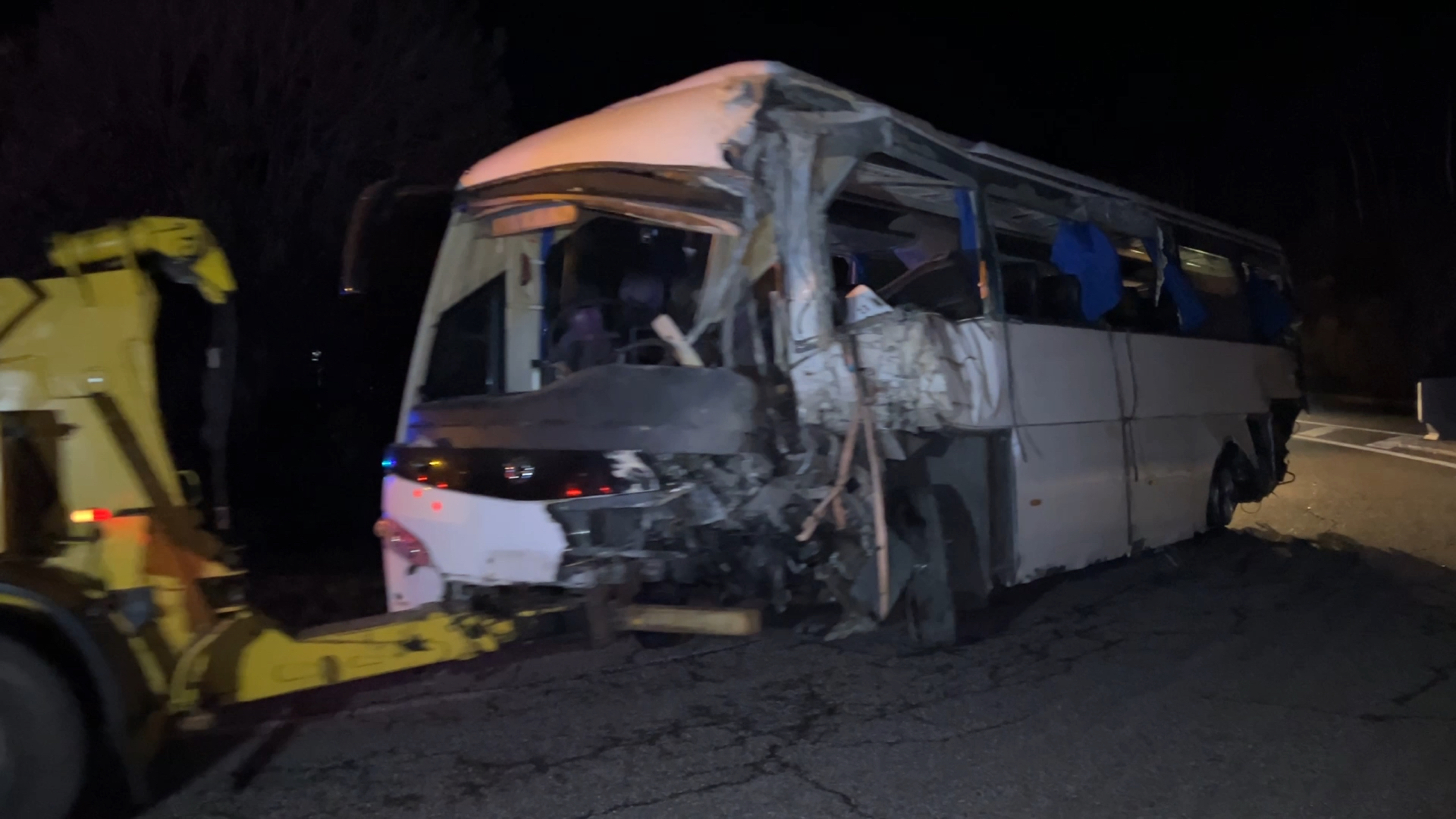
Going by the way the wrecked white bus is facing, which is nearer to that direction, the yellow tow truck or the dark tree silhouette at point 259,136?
the yellow tow truck

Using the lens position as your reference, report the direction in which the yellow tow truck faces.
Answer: facing to the left of the viewer

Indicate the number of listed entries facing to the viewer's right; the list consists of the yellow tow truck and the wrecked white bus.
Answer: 0

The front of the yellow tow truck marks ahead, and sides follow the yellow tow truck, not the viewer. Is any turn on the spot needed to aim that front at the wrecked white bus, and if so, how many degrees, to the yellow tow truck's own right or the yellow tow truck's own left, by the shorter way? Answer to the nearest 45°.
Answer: approximately 180°

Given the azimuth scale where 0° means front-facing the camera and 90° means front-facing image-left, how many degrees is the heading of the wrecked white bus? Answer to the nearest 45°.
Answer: approximately 45°

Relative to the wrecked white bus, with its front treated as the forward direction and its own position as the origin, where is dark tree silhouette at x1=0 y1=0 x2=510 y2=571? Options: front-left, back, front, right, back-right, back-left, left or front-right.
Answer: right

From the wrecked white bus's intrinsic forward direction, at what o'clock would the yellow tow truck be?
The yellow tow truck is roughly at 12 o'clock from the wrecked white bus.

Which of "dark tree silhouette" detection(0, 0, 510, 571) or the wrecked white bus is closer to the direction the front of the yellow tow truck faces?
the dark tree silhouette

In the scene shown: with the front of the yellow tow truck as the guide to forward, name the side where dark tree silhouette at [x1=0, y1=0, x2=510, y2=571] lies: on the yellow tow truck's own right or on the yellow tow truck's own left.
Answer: on the yellow tow truck's own right
